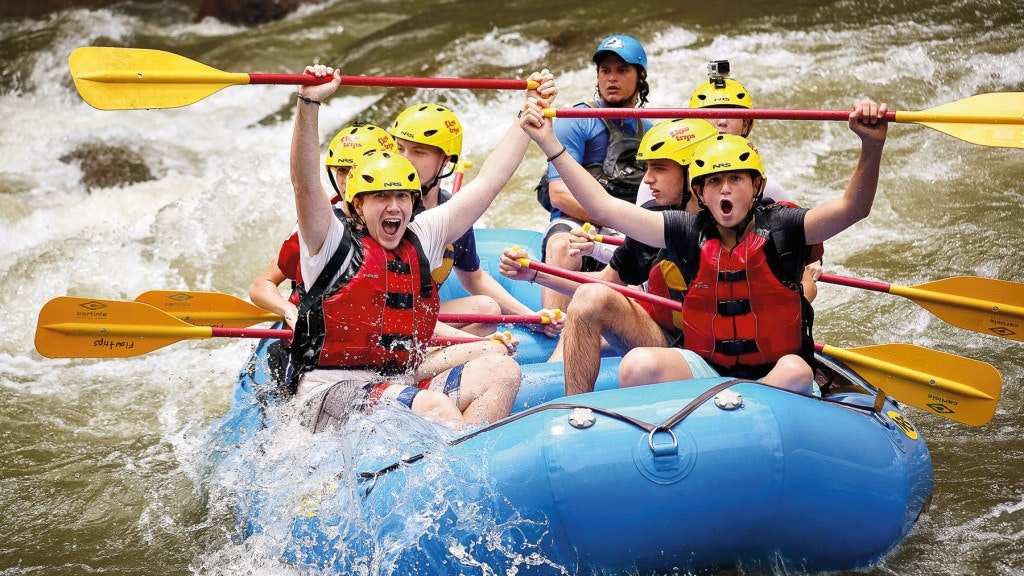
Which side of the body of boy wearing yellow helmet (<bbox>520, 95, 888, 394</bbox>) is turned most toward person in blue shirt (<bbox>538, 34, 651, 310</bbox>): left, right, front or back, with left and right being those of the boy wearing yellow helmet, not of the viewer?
back

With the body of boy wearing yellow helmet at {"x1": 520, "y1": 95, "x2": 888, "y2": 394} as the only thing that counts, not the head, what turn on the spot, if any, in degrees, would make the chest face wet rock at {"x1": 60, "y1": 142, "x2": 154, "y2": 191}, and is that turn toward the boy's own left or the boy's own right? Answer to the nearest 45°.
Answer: approximately 135° to the boy's own right

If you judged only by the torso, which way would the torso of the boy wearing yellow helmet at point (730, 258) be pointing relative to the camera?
toward the camera

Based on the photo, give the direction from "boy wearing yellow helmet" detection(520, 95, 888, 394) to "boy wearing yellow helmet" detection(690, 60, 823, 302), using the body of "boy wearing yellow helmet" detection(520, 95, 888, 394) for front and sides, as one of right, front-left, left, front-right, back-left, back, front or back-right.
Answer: back

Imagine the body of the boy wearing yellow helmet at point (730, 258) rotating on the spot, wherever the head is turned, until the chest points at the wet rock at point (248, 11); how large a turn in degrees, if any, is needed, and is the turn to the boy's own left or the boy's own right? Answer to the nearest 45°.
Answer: approximately 135° to the boy's own right

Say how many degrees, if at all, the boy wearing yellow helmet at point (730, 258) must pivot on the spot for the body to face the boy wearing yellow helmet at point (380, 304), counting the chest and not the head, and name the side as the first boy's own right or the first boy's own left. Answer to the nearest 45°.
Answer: approximately 90° to the first boy's own right

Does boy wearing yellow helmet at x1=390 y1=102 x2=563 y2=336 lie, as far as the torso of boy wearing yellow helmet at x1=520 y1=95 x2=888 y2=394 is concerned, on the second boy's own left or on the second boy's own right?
on the second boy's own right
